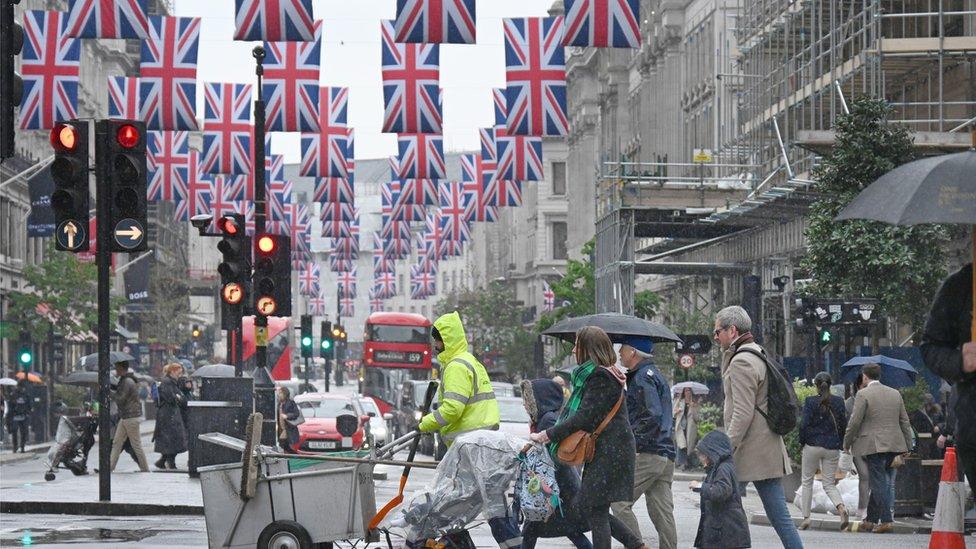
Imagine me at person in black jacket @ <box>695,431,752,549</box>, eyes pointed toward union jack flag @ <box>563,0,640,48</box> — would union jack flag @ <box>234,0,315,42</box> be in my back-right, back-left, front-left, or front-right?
front-left

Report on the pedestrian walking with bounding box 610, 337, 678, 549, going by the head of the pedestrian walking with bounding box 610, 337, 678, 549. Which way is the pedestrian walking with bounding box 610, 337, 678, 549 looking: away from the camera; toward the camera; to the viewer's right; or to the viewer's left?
to the viewer's left

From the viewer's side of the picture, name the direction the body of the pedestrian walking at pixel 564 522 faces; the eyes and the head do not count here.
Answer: to the viewer's left

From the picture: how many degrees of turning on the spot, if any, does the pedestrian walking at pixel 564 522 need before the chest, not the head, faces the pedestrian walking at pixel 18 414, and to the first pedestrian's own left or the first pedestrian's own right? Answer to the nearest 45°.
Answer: approximately 45° to the first pedestrian's own right

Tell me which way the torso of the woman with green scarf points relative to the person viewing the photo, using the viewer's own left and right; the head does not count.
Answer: facing to the left of the viewer

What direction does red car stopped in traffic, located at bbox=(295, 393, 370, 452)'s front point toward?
toward the camera

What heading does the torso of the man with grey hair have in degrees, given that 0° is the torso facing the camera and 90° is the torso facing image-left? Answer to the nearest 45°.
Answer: approximately 90°

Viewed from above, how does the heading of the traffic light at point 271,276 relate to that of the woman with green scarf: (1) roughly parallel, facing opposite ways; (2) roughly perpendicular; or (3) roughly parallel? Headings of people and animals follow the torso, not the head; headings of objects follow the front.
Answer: roughly perpendicular

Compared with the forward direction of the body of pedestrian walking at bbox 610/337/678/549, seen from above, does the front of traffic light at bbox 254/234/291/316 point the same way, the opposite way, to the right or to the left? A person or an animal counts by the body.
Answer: to the left

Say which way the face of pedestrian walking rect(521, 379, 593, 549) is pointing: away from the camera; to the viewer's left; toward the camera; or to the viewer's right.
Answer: to the viewer's left

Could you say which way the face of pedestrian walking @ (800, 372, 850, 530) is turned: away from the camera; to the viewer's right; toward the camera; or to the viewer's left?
away from the camera

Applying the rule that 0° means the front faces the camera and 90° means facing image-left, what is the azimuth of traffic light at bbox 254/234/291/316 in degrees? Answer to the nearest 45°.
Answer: approximately 0°

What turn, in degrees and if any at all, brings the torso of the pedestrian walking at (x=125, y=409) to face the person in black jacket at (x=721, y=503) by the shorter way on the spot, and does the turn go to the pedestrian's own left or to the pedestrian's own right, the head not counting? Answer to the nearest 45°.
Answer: approximately 90° to the pedestrian's own left
